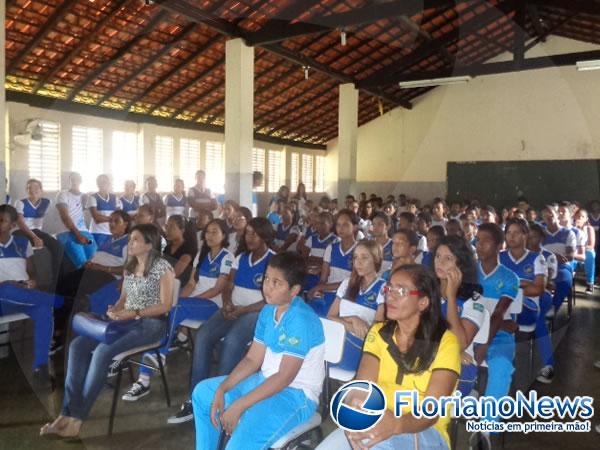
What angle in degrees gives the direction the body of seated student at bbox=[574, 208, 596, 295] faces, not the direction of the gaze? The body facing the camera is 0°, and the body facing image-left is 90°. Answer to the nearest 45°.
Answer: approximately 45°

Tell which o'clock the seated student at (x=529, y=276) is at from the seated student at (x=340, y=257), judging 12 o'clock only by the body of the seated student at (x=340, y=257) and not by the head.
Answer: the seated student at (x=529, y=276) is roughly at 8 o'clock from the seated student at (x=340, y=257).

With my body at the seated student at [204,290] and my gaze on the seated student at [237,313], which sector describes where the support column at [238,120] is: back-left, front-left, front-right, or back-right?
back-left

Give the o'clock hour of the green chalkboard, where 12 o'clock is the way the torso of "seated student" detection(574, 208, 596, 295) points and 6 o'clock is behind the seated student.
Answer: The green chalkboard is roughly at 4 o'clock from the seated student.

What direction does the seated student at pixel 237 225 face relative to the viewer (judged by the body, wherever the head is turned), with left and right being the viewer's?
facing the viewer and to the left of the viewer

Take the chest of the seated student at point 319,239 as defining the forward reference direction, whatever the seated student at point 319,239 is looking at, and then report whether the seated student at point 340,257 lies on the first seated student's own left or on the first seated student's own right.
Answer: on the first seated student's own left

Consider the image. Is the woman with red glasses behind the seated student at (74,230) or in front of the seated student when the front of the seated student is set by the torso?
in front

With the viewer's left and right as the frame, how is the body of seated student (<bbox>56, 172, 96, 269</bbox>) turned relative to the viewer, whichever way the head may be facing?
facing the viewer and to the right of the viewer

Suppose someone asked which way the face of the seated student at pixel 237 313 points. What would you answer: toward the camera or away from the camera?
toward the camera

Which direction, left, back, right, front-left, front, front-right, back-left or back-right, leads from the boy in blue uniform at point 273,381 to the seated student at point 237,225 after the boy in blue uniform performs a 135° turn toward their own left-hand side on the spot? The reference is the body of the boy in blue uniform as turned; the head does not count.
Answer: left

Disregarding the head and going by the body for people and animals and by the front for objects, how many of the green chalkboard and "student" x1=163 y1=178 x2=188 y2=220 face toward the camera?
2

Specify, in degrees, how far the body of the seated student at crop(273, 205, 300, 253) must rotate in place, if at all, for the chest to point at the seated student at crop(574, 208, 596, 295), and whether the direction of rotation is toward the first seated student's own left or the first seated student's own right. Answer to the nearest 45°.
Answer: approximately 135° to the first seated student's own left

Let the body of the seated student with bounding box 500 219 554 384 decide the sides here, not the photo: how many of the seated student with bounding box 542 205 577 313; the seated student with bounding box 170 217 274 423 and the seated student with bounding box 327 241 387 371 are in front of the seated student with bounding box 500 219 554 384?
2

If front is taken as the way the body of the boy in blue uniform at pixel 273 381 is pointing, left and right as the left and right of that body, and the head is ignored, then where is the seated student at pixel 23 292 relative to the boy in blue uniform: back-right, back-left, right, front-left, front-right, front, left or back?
right

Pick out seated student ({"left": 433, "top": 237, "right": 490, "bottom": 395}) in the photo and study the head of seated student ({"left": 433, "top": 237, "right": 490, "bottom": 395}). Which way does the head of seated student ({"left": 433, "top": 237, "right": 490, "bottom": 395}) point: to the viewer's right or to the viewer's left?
to the viewer's left

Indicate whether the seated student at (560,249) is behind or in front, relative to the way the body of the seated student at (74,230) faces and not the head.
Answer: in front

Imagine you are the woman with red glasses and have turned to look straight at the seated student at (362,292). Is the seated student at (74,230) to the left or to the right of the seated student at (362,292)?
left

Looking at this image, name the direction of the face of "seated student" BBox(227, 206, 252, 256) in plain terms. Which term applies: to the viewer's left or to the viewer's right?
to the viewer's left
